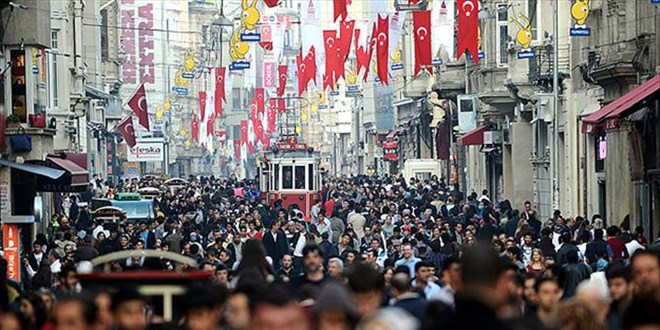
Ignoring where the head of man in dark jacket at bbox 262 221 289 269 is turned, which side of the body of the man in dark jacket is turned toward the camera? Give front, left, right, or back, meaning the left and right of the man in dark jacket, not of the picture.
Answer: front

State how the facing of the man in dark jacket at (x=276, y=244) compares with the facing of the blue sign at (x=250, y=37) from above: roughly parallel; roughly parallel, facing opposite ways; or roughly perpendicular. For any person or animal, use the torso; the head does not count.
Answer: roughly parallel

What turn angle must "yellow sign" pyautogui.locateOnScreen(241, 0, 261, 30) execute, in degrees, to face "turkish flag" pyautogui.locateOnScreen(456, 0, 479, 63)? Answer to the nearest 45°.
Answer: approximately 45° to its left

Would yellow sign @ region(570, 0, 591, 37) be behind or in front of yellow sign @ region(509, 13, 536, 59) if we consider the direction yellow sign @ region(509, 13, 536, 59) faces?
in front

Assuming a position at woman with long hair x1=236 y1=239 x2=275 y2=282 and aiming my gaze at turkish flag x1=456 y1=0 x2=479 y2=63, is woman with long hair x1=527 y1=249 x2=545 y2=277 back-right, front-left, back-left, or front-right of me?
front-right

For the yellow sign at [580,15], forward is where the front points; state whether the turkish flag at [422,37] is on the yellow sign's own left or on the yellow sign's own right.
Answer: on the yellow sign's own right

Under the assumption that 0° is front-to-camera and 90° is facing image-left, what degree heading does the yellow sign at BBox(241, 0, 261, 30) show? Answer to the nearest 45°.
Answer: approximately 0°

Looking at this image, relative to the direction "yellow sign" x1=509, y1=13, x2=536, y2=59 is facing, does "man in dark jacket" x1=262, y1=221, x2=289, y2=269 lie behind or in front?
in front

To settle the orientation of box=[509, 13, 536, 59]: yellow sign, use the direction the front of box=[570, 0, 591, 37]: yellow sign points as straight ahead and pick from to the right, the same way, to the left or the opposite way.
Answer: the same way

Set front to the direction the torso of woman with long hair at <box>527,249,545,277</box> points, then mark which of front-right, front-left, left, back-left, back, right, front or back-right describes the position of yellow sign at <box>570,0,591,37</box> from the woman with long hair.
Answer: back

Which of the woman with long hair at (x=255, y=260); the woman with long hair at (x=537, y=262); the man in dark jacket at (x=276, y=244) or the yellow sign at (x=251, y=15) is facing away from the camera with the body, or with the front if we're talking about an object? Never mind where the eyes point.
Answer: the woman with long hair at (x=255, y=260)

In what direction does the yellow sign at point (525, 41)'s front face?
toward the camera
